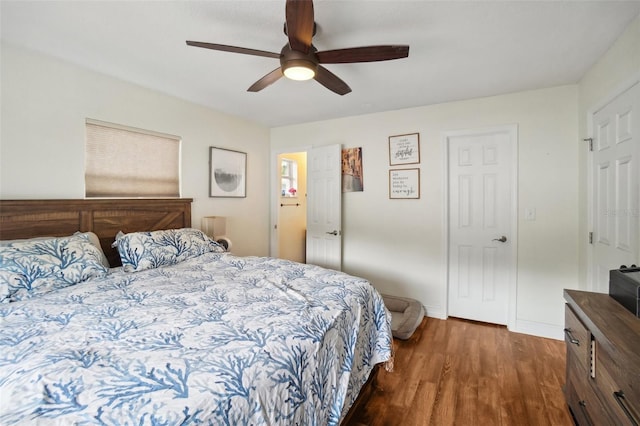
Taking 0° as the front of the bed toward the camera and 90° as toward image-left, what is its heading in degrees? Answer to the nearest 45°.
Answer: approximately 315°

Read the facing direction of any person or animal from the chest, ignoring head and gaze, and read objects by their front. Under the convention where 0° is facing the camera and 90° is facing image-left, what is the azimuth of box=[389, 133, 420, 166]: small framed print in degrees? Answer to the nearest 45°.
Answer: approximately 0°

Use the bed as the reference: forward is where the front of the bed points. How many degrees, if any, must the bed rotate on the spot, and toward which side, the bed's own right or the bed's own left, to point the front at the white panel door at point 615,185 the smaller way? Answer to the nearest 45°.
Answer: approximately 45° to the bed's own left

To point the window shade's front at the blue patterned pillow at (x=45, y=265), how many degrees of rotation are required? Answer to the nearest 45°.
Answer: approximately 90° to its right

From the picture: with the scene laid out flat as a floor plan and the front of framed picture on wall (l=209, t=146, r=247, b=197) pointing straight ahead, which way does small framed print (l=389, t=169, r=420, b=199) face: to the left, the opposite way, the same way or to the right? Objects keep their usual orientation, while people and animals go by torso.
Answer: to the right

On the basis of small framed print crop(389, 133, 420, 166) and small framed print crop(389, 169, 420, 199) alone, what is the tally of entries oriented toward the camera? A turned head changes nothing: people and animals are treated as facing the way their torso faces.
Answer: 2

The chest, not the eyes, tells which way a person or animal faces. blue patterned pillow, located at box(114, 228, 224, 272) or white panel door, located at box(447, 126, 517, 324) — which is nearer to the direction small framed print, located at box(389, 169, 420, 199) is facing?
the blue patterned pillow

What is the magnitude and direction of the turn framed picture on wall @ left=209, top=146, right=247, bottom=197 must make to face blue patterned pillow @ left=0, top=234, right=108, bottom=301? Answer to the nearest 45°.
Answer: approximately 90° to its right

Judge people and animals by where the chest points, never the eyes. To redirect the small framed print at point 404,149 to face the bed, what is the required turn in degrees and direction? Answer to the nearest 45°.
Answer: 0° — it already faces it

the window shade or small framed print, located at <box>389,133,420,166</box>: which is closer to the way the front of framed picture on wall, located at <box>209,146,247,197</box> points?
the small framed print

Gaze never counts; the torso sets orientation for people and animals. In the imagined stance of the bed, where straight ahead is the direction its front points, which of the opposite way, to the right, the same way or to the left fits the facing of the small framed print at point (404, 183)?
to the right
